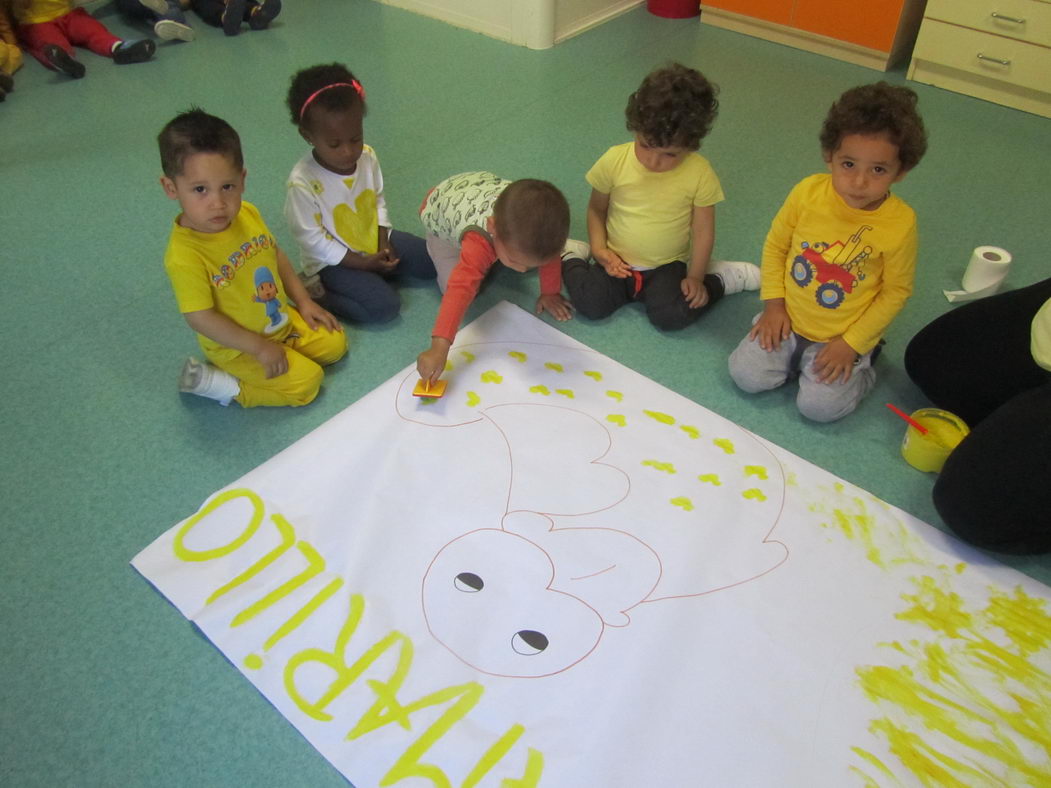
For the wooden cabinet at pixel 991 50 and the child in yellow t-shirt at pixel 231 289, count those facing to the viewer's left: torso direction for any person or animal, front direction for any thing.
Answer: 0

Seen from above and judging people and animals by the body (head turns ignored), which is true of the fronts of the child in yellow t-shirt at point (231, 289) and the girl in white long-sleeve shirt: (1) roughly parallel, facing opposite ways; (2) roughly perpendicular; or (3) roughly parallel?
roughly parallel

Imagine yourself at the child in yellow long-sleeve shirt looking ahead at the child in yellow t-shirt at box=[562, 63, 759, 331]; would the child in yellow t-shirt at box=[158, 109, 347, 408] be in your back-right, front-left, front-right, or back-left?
front-left

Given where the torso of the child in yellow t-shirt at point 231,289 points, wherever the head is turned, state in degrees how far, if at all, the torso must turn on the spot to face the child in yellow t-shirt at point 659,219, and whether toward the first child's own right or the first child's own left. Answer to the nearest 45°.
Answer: approximately 45° to the first child's own left

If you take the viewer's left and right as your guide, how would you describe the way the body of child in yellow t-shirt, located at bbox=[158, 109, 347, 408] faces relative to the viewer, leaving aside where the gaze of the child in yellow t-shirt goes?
facing the viewer and to the right of the viewer

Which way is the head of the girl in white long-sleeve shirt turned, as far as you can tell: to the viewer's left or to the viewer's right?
to the viewer's right

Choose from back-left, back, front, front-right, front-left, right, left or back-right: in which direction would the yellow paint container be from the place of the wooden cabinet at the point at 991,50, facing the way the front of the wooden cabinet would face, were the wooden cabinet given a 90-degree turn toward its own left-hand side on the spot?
right

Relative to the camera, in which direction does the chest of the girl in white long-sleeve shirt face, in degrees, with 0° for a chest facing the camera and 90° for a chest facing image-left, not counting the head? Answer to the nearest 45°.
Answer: approximately 315°

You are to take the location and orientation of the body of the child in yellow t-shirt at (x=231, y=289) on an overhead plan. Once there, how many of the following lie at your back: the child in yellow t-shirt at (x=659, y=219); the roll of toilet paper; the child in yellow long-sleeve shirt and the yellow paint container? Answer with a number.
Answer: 0

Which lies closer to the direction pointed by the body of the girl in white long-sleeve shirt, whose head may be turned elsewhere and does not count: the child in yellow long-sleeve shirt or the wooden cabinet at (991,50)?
the child in yellow long-sleeve shirt

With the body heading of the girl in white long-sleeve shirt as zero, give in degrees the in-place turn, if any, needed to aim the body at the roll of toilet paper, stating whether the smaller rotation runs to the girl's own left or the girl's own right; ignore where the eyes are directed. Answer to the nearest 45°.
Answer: approximately 45° to the girl's own left

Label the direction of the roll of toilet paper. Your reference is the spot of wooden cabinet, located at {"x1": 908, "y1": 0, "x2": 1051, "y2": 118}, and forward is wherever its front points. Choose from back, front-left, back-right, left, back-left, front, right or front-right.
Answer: front

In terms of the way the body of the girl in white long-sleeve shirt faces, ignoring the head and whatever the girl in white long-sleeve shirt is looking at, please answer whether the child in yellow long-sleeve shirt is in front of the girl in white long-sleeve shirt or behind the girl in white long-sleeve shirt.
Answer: in front

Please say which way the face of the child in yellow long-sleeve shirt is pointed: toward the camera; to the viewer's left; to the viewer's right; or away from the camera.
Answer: toward the camera

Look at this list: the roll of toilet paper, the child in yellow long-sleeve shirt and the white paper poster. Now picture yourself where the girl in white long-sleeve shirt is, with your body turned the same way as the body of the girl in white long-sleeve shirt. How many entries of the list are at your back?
0

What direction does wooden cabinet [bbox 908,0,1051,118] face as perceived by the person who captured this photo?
facing the viewer
